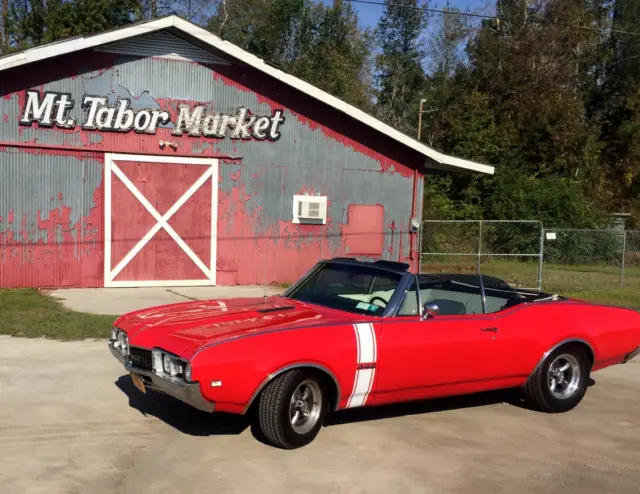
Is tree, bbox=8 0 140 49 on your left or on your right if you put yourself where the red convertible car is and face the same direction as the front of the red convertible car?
on your right

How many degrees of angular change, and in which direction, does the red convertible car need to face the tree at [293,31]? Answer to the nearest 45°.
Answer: approximately 135° to its right

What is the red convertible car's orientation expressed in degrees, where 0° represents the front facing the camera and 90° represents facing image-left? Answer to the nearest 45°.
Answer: approximately 45°

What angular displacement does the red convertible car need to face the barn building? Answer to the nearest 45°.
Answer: approximately 90° to its right

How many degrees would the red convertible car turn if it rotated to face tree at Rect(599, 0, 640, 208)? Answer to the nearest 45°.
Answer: approximately 135° to its right

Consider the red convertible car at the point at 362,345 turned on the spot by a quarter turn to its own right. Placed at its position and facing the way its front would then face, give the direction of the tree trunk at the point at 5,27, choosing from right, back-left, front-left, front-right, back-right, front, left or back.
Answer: front
